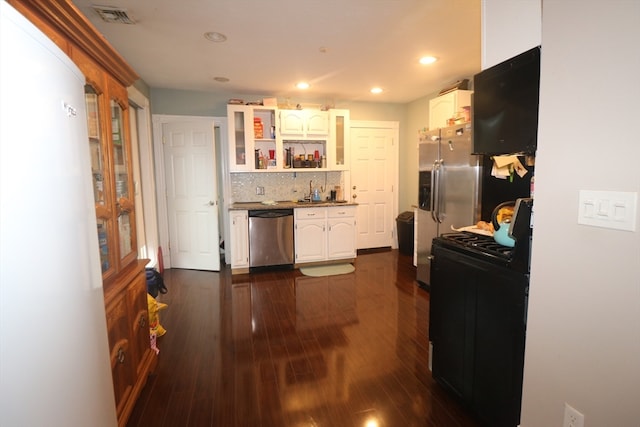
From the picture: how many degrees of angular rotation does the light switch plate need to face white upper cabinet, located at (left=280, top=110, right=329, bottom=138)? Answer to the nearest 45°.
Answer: approximately 135° to its right

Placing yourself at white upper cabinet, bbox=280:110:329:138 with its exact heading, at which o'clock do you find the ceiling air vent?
The ceiling air vent is roughly at 1 o'clock from the white upper cabinet.

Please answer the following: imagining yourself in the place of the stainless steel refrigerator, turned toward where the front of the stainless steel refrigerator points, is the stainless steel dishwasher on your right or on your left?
on your right

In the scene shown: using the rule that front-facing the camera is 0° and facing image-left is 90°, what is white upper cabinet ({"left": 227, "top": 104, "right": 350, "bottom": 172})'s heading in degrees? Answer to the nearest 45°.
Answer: approximately 0°

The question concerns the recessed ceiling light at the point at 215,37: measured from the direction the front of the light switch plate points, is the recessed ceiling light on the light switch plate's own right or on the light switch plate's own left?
on the light switch plate's own right

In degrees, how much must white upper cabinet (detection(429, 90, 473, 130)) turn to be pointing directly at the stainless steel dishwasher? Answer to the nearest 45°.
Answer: approximately 45° to its right

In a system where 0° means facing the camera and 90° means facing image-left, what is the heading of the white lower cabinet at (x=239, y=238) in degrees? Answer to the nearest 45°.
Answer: approximately 0°
